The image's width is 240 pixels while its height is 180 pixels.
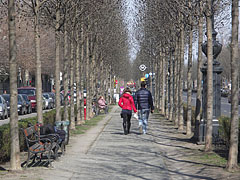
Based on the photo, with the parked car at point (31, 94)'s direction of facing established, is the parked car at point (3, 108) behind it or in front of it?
in front

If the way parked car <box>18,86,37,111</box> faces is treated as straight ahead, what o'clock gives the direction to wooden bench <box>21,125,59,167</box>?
The wooden bench is roughly at 12 o'clock from the parked car.

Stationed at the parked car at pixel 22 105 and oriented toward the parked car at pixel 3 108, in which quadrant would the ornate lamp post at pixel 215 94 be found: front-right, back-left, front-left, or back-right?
front-left

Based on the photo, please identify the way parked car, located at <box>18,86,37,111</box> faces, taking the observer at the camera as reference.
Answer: facing the viewer

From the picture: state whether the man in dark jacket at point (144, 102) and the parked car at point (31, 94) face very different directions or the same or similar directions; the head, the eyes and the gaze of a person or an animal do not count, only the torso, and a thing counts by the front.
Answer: very different directions
